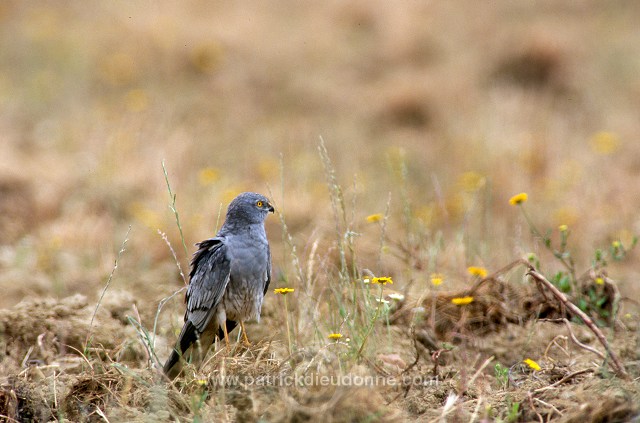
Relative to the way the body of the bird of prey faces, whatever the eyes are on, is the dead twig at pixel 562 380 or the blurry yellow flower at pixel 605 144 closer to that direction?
the dead twig

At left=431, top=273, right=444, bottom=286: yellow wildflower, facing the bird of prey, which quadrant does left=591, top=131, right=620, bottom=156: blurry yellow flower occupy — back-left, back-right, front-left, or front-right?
back-right

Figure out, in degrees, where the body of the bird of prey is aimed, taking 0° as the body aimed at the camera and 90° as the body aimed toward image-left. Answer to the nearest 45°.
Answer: approximately 315°

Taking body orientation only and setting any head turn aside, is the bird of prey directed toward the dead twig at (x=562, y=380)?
yes

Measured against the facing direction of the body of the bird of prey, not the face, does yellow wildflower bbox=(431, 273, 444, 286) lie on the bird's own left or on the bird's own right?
on the bird's own left

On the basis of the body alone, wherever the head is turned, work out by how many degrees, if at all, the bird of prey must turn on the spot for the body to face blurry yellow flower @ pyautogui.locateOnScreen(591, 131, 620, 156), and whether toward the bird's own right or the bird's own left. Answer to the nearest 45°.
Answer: approximately 90° to the bird's own left

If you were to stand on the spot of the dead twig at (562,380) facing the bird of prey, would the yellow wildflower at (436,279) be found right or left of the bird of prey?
right
